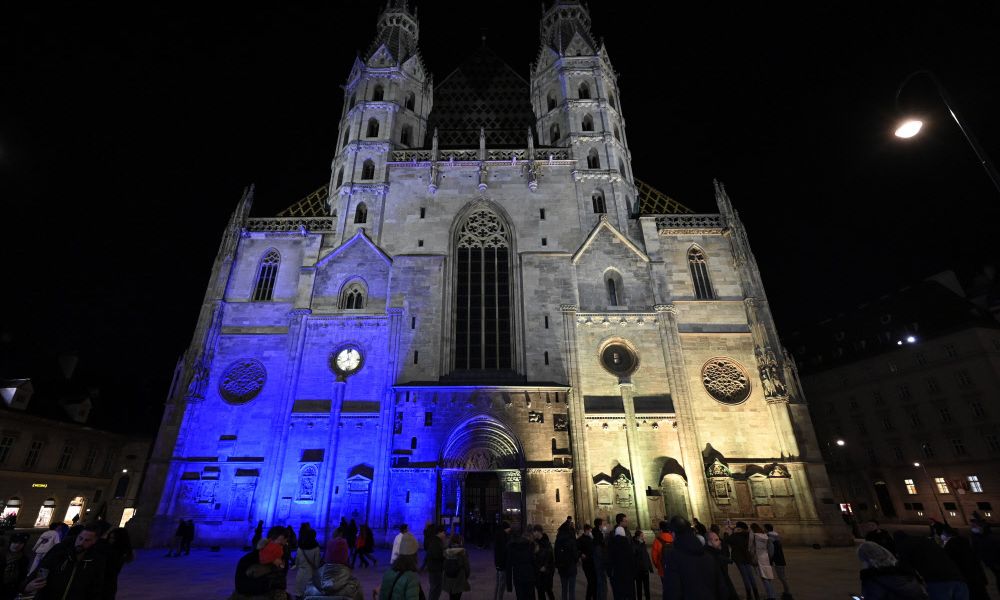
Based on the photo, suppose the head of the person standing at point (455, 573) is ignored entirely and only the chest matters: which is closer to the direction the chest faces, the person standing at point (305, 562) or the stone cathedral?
the stone cathedral

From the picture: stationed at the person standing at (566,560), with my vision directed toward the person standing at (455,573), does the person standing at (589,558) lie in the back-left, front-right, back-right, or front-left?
back-right

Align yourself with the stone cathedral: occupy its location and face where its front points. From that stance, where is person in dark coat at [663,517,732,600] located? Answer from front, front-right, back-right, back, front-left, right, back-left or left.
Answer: front

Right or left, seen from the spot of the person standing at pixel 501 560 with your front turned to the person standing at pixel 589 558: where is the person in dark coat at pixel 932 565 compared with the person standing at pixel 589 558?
right

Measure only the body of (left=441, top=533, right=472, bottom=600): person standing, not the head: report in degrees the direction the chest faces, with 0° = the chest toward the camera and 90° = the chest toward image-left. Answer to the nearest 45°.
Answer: approximately 180°

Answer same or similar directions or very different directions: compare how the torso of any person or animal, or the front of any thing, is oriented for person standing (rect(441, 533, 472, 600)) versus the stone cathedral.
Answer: very different directions

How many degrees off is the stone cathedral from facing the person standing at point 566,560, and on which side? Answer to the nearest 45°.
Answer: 0° — it already faces them

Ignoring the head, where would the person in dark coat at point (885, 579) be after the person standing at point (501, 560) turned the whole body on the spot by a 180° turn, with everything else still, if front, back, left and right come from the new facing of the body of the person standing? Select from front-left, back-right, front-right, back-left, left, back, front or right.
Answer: back-left

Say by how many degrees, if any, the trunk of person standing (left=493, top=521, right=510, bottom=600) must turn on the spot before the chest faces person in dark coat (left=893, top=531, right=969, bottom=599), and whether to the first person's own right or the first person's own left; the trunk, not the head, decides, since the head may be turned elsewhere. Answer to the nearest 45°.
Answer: approximately 45° to the first person's own right

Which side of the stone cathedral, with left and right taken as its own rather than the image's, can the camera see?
front

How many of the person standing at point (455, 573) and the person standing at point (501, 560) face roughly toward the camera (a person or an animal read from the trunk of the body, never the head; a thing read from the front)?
0

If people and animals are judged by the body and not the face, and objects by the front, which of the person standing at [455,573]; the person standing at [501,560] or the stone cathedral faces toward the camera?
the stone cathedral

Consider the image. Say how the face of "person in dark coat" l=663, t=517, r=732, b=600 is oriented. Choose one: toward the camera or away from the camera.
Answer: away from the camera

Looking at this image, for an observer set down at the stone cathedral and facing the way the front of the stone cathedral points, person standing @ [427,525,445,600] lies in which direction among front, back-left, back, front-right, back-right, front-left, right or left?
front

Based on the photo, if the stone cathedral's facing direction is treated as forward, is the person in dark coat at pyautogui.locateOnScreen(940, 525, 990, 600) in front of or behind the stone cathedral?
in front

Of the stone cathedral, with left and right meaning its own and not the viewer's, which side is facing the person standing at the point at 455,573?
front

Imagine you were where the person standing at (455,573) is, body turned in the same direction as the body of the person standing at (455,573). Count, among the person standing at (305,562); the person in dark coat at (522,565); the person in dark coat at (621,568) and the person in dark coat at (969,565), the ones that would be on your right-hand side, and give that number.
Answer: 3
